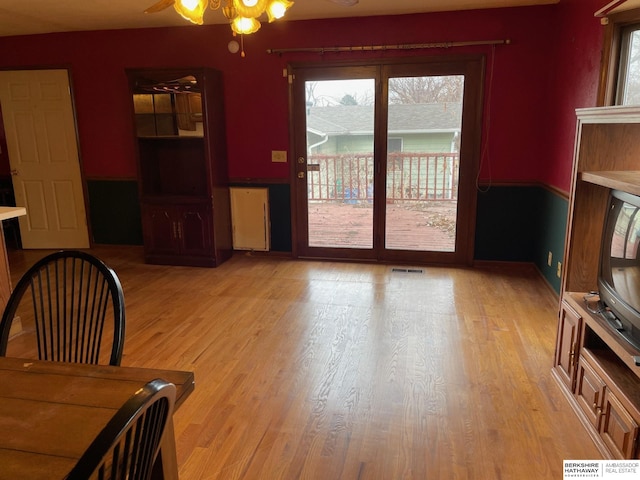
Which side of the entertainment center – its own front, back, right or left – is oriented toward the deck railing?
right

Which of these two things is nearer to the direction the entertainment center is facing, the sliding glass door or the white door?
the white door

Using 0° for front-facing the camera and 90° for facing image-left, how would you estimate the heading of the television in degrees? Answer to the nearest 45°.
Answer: approximately 45°

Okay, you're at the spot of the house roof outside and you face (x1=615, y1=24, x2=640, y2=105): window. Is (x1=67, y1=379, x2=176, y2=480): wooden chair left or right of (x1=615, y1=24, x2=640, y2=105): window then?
right

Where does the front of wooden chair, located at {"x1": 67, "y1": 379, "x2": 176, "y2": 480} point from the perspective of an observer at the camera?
facing away from the viewer and to the left of the viewer

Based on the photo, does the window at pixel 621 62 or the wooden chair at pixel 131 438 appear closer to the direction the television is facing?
the wooden chair

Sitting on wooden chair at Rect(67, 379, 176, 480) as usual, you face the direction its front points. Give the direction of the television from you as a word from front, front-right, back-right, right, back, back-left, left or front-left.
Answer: back-right

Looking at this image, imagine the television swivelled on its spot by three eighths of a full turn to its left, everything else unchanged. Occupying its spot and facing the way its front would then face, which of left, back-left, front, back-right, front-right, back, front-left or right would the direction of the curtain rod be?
back-left

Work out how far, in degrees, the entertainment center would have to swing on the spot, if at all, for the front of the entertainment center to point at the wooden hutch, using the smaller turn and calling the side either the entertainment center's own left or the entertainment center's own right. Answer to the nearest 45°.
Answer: approximately 45° to the entertainment center's own right

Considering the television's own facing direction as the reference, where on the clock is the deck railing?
The deck railing is roughly at 3 o'clock from the television.

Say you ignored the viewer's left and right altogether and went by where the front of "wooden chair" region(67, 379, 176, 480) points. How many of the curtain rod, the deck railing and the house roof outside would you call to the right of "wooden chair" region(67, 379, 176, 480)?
3
